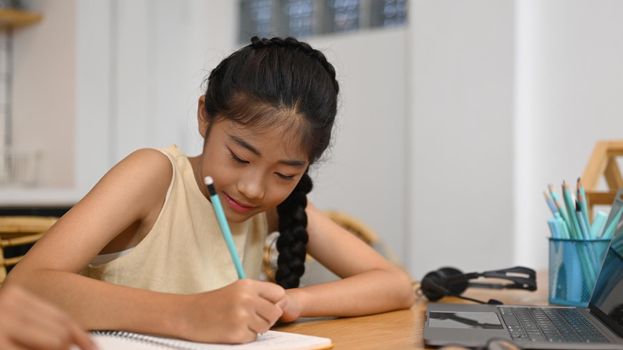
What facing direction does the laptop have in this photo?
to the viewer's left

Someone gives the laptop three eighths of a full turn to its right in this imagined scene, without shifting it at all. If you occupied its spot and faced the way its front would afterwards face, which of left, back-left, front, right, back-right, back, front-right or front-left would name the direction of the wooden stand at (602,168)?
front-left

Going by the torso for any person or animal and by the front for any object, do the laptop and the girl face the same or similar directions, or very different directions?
very different directions

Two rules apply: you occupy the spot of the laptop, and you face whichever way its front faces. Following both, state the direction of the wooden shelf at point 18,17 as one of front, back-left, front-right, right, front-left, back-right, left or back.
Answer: front-right

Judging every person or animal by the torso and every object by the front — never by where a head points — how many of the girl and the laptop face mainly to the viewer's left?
1

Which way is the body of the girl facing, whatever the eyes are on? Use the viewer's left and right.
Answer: facing the viewer and to the right of the viewer

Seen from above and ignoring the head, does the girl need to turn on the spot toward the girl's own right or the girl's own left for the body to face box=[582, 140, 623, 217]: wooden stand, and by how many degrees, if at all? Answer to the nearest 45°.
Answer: approximately 90° to the girl's own left
